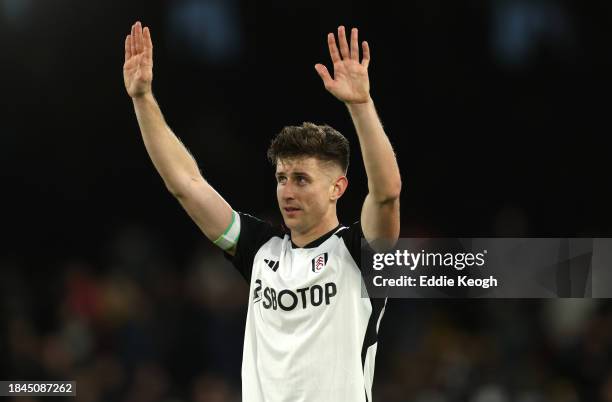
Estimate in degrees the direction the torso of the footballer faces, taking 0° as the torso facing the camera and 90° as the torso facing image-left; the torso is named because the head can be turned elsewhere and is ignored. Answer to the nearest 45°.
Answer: approximately 45°
